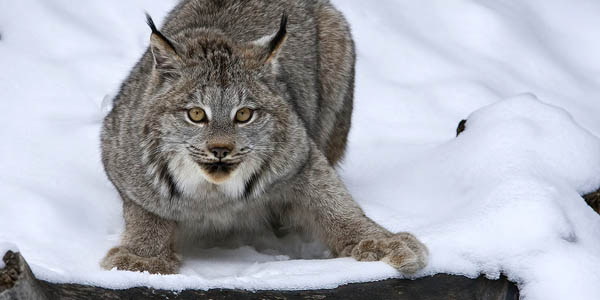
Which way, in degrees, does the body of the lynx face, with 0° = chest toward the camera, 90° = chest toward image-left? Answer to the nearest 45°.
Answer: approximately 0°
